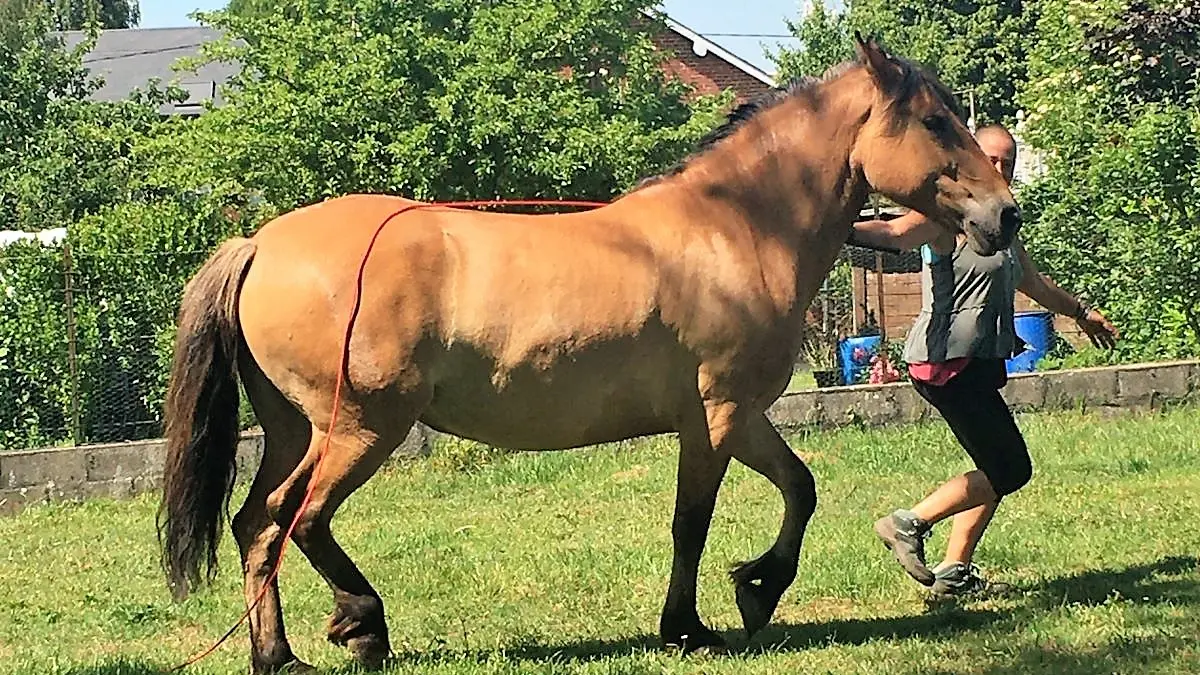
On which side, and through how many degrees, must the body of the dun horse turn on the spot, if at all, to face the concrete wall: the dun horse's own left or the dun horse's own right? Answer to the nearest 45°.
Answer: approximately 45° to the dun horse's own left

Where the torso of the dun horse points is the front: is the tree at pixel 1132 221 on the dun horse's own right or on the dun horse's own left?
on the dun horse's own left

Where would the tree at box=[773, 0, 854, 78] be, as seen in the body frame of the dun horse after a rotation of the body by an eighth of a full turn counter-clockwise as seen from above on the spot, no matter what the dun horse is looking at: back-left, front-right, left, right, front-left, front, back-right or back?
front-left

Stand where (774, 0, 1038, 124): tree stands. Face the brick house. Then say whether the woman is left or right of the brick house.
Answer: left

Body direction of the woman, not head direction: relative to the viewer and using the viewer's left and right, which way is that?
facing the viewer and to the right of the viewer

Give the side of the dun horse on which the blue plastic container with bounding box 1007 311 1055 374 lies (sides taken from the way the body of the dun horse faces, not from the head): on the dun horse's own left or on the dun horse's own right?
on the dun horse's own left

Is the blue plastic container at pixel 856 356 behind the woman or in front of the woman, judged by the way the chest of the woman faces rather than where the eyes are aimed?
behind

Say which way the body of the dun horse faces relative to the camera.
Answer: to the viewer's right

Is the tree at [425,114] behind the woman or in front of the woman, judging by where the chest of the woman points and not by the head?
behind

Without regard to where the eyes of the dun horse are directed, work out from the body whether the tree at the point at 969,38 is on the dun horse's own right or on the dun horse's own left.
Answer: on the dun horse's own left

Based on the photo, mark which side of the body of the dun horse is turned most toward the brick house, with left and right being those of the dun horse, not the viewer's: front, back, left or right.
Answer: left

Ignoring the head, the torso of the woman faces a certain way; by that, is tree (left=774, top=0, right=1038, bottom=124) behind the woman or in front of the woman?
behind

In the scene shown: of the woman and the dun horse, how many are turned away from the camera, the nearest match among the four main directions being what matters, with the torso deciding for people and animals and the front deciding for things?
0

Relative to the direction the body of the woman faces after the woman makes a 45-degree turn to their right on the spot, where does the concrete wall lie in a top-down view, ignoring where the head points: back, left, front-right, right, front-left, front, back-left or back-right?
back
